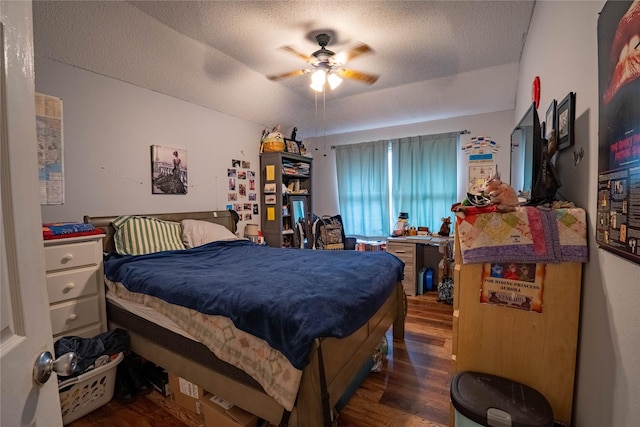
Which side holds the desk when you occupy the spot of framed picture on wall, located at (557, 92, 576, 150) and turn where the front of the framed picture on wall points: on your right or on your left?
on your right

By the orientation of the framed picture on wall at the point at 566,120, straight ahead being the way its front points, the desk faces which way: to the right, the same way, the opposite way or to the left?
to the left

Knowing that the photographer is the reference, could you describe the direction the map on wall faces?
facing the viewer and to the right of the viewer

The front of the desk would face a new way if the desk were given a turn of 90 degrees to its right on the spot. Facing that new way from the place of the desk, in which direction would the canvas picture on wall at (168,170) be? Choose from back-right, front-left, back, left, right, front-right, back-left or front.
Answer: front-left

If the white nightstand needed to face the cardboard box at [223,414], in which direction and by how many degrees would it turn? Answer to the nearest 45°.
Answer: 0° — it already faces it

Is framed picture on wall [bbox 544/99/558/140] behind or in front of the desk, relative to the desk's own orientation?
in front

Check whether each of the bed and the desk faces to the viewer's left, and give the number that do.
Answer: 0

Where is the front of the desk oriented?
toward the camera

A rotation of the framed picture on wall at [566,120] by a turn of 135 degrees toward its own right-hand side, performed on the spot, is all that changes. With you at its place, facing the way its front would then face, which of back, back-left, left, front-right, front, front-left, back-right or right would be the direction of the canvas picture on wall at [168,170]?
back-left

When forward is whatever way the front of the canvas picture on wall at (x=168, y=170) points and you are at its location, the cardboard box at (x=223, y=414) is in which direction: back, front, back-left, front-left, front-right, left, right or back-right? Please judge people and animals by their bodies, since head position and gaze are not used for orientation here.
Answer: front-right

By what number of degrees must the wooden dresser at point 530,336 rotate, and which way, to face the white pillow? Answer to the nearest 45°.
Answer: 0° — it already faces it

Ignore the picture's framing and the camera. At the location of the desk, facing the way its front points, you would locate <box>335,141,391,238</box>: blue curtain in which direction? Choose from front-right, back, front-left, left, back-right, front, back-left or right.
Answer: back-right

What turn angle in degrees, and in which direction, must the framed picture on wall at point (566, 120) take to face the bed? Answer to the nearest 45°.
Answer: approximately 45° to its left

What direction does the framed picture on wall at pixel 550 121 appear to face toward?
to the viewer's left
